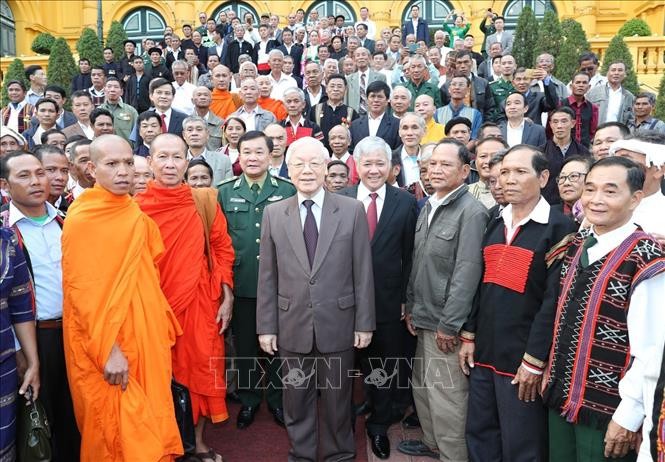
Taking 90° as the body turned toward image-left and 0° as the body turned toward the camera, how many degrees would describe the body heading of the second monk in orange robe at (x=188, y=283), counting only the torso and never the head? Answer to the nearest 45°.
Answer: approximately 0°

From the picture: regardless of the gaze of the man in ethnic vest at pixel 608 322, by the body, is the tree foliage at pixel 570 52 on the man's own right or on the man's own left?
on the man's own right

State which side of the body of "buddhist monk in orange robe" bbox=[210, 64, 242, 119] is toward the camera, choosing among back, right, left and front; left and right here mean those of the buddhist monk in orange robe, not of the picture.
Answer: front

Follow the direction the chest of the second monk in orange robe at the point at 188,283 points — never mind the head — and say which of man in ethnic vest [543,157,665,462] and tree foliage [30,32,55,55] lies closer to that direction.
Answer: the man in ethnic vest

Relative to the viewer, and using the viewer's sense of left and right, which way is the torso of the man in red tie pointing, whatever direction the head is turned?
facing the viewer

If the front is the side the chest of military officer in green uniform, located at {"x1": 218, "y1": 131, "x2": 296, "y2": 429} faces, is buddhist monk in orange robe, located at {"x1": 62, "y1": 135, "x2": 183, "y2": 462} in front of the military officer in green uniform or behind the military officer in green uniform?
in front

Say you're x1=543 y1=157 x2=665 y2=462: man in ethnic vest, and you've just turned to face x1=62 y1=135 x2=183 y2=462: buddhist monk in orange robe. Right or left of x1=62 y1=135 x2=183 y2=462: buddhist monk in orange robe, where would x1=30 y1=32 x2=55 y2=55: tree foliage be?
right

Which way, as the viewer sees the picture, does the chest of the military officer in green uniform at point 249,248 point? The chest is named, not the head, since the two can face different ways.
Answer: toward the camera

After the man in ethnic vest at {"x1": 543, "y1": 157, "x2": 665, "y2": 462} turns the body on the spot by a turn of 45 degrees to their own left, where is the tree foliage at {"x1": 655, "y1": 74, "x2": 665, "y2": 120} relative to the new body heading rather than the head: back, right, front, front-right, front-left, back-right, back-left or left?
back

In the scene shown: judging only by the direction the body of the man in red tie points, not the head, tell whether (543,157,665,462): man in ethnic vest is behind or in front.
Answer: in front

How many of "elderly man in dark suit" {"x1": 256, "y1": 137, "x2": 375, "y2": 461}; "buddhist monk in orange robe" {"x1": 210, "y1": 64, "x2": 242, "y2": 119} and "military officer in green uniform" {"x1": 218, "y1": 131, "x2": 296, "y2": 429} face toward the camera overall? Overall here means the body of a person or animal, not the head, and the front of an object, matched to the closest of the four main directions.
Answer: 3

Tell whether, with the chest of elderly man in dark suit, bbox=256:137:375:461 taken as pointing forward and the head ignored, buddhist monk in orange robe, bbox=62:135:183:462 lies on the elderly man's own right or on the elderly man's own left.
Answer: on the elderly man's own right

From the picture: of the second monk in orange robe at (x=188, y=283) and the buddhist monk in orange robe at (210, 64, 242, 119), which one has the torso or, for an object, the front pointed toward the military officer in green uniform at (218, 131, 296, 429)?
the buddhist monk in orange robe
